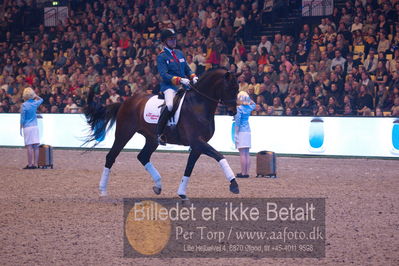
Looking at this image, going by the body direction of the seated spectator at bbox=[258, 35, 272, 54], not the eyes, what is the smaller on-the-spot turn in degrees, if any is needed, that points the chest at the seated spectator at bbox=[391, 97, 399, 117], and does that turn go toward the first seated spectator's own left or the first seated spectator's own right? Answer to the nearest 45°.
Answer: approximately 45° to the first seated spectator's own left

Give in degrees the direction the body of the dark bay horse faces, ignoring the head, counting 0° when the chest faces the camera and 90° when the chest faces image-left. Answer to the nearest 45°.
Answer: approximately 270°

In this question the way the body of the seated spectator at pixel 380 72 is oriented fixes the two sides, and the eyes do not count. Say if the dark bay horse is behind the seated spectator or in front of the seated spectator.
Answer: in front

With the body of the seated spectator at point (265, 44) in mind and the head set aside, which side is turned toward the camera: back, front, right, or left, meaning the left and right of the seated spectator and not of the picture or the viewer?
front

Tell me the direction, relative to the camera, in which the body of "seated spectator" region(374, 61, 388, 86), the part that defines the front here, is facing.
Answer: toward the camera

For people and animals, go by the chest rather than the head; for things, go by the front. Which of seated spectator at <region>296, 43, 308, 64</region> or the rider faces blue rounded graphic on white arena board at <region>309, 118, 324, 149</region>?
the seated spectator

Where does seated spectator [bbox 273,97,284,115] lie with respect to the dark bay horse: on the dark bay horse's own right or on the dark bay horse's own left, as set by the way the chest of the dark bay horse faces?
on the dark bay horse's own left

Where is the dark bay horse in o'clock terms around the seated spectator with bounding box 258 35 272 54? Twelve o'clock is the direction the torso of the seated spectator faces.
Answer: The dark bay horse is roughly at 12 o'clock from the seated spectator.

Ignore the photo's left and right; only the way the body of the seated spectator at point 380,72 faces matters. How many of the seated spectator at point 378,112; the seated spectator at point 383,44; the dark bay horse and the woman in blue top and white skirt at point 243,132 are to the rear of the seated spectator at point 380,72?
1

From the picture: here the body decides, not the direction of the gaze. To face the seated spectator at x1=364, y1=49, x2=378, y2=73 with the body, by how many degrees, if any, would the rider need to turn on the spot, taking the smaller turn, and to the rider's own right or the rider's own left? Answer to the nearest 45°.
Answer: approximately 90° to the rider's own left

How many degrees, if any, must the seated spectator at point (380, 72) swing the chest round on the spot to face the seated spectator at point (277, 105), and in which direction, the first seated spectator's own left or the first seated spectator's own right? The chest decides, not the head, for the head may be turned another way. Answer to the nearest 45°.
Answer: approximately 90° to the first seated spectator's own right

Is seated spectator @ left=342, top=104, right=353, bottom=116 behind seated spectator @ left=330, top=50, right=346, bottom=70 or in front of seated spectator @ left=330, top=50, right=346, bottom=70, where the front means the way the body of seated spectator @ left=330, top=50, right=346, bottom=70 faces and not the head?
in front
